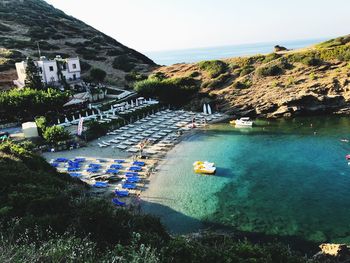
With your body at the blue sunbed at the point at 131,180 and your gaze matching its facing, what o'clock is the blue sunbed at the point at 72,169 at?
the blue sunbed at the point at 72,169 is roughly at 7 o'clock from the blue sunbed at the point at 131,180.

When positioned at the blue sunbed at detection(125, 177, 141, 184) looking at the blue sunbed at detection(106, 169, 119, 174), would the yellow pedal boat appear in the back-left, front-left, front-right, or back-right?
back-right

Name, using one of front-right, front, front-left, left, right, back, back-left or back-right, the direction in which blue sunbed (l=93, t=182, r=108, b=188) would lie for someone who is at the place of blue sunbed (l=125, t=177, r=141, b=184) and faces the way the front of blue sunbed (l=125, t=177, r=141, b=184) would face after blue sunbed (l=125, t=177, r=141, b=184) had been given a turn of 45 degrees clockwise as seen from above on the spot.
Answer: back-right

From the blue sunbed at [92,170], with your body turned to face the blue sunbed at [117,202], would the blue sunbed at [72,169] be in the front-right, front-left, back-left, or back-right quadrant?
back-right

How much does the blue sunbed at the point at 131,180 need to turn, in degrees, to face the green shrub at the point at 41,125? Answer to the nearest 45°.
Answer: approximately 135° to its left

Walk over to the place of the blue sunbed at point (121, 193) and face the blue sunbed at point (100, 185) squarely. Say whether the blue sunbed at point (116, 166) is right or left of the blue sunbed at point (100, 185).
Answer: right

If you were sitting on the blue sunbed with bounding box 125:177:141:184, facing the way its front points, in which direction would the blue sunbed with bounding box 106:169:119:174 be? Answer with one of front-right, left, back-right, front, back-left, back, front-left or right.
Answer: back-left

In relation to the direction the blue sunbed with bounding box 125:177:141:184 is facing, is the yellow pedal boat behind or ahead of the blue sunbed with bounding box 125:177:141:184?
ahead

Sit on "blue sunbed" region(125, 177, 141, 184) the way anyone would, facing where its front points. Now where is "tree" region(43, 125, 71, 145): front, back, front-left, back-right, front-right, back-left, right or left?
back-left

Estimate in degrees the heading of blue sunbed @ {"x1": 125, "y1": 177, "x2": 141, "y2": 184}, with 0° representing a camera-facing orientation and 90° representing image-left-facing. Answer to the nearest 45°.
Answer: approximately 270°

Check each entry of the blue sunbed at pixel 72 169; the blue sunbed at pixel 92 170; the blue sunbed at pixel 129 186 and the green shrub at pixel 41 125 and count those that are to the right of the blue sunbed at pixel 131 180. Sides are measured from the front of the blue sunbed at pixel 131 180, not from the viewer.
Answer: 1

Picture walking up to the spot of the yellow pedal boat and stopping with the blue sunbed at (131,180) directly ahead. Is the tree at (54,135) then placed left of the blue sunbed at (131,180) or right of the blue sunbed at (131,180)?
right

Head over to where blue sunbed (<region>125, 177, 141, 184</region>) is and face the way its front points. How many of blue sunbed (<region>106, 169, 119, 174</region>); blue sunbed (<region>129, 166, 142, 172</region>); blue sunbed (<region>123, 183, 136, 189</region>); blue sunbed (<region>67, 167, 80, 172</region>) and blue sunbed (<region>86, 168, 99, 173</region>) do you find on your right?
1

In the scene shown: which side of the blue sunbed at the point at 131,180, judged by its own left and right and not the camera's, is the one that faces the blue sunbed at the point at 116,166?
left
